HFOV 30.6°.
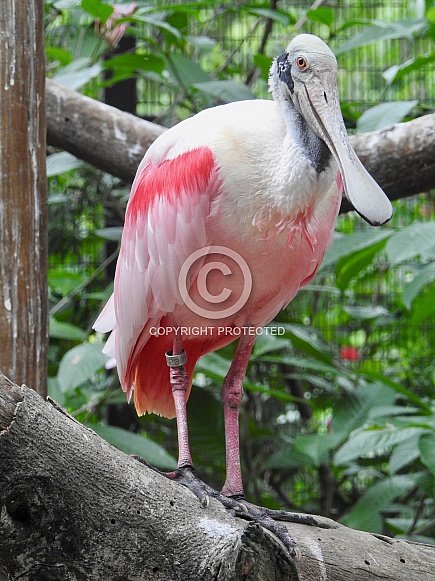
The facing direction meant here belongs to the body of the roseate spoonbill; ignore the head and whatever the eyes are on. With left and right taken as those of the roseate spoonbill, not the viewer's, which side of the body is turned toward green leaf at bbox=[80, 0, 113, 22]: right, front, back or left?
back

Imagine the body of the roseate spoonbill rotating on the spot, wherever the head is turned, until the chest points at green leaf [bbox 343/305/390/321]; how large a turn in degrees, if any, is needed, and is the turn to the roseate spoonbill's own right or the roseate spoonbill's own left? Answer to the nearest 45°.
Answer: approximately 135° to the roseate spoonbill's own left

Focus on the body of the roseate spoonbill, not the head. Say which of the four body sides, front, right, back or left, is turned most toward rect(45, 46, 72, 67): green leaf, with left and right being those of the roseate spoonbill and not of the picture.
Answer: back

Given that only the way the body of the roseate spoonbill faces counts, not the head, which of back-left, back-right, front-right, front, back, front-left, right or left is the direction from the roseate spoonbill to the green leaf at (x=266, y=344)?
back-left

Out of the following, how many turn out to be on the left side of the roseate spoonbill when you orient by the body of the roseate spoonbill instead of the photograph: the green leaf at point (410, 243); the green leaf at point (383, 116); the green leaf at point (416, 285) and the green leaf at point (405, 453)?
4

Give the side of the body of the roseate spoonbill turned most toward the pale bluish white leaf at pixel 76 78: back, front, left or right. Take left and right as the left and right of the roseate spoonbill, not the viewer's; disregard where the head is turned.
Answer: back

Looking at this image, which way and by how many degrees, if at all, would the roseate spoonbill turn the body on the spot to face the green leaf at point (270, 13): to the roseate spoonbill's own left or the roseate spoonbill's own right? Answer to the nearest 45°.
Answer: approximately 135° to the roseate spoonbill's own left

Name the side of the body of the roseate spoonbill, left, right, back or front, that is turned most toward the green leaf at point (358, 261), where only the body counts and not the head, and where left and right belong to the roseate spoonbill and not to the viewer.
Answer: left

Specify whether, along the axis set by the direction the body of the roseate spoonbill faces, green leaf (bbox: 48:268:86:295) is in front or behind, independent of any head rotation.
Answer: behind

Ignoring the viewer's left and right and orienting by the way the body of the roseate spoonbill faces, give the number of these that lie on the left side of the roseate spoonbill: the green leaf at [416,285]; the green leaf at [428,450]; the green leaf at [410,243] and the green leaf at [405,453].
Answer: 4

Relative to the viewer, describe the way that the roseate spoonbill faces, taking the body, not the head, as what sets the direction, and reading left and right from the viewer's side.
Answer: facing the viewer and to the right of the viewer

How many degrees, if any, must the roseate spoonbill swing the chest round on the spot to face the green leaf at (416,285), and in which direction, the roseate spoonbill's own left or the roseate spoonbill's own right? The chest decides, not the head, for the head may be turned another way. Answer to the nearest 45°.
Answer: approximately 90° to the roseate spoonbill's own left

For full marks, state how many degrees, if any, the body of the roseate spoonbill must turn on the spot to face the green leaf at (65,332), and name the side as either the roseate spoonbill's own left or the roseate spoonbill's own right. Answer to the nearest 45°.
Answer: approximately 180°
